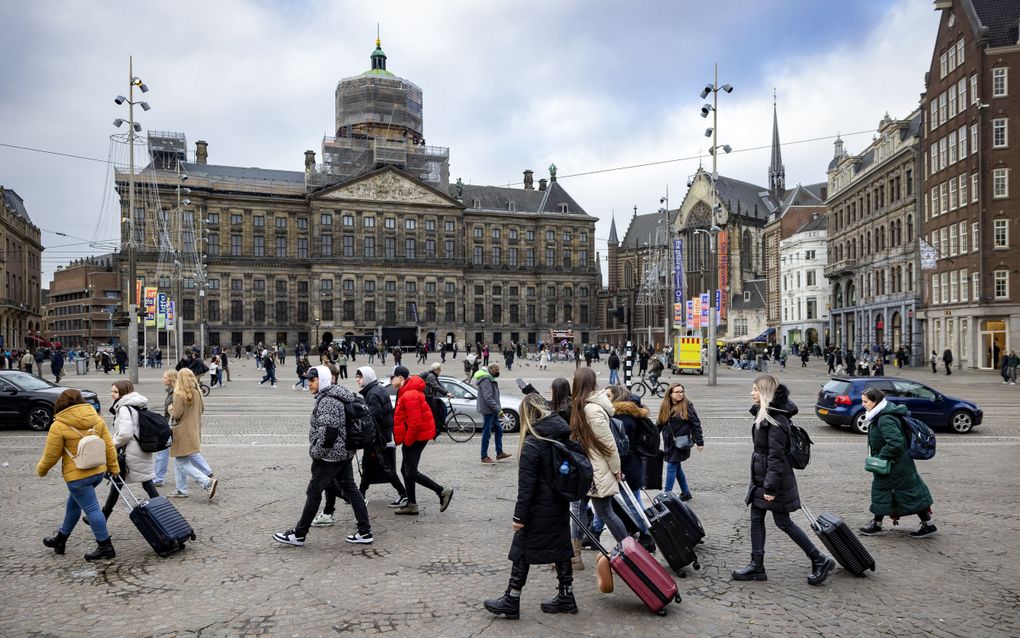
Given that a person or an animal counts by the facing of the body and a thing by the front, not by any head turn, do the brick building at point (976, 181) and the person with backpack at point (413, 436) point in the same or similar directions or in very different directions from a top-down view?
same or similar directions

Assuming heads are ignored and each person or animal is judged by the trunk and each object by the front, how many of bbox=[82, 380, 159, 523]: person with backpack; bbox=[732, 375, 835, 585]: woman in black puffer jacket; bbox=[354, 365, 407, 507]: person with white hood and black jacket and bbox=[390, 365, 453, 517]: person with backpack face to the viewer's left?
4

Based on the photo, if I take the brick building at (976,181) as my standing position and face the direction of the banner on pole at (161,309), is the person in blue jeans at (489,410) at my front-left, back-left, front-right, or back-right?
front-left

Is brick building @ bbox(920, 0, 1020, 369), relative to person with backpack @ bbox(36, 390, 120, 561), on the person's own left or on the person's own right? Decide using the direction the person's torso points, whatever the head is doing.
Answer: on the person's own right

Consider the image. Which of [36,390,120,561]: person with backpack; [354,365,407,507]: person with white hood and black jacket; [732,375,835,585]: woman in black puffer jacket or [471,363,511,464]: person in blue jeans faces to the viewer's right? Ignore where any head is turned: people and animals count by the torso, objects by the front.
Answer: the person in blue jeans

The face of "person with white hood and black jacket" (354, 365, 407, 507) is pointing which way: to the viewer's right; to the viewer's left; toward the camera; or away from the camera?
to the viewer's left

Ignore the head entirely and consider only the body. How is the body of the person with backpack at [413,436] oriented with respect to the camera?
to the viewer's left

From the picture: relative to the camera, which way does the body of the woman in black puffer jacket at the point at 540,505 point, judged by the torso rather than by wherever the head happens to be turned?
to the viewer's left

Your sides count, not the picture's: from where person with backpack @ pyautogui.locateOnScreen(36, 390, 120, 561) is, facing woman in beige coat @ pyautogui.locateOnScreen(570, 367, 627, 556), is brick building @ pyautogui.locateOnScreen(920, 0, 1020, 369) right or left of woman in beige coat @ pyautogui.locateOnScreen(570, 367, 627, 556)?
left

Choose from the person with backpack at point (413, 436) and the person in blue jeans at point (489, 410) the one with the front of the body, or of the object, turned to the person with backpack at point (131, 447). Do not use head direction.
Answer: the person with backpack at point (413, 436)

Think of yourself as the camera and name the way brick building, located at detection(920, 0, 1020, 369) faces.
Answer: facing the viewer and to the left of the viewer

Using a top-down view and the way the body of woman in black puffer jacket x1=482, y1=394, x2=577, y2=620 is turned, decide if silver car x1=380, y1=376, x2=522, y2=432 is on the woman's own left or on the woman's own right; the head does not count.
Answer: on the woman's own right

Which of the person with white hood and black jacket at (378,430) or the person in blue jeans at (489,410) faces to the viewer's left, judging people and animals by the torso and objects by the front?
the person with white hood and black jacket

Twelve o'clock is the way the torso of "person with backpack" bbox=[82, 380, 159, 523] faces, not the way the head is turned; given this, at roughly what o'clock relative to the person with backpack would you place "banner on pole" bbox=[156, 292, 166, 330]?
The banner on pole is roughly at 3 o'clock from the person with backpack.

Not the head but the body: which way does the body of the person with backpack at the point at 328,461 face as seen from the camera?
to the viewer's left

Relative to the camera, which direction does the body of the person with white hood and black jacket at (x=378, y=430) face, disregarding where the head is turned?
to the viewer's left

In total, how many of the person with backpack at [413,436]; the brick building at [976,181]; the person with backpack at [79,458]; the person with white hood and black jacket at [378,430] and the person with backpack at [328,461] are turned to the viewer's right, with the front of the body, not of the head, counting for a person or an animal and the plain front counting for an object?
0

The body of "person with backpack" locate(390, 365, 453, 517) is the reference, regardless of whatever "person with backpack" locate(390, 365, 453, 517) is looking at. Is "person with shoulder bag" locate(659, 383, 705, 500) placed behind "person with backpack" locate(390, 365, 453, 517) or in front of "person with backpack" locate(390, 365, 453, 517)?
behind

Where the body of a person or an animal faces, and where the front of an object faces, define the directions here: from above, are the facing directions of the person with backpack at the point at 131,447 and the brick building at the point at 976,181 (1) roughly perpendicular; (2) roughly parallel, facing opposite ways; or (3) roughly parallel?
roughly parallel

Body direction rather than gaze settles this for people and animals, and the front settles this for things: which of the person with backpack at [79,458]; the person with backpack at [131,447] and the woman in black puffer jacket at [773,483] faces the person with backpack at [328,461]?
the woman in black puffer jacket
